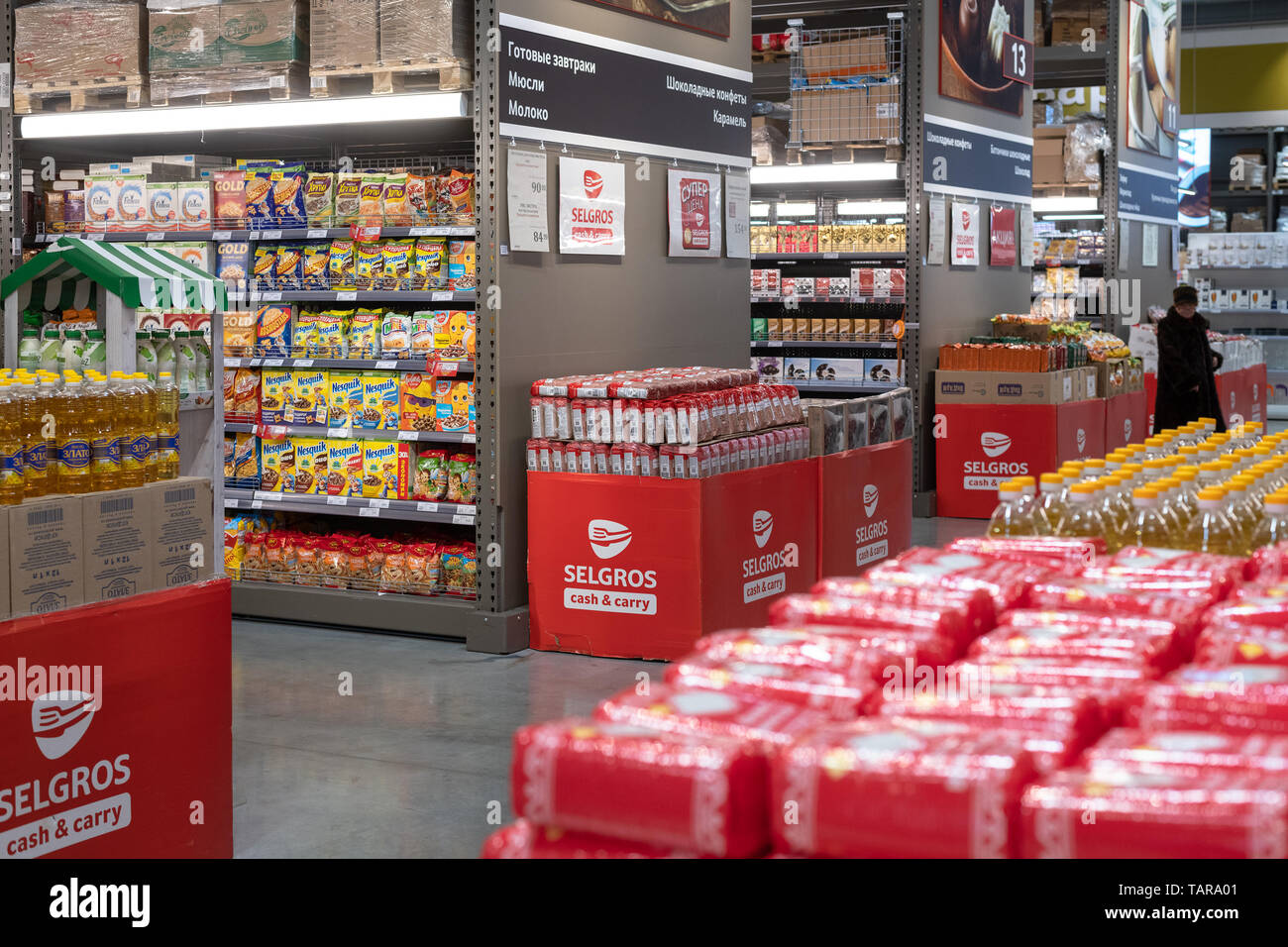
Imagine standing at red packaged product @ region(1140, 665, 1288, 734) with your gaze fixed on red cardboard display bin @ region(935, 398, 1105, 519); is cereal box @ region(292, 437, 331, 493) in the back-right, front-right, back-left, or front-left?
front-left

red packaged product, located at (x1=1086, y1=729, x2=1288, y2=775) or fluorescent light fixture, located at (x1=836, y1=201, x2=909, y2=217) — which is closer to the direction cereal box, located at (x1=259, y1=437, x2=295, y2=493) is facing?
the red packaged product

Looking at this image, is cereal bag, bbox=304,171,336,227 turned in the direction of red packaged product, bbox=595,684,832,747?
yes

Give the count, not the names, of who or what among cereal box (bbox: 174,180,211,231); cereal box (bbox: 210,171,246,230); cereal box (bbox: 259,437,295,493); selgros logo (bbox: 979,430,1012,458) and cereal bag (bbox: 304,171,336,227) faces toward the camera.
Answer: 5

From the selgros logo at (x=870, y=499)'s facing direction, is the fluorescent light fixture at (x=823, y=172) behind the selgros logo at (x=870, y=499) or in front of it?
behind

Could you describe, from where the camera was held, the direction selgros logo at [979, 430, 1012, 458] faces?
facing the viewer

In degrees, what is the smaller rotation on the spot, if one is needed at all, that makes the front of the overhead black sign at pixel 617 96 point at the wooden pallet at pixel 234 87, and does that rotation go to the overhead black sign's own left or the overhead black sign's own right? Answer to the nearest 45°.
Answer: approximately 135° to the overhead black sign's own right

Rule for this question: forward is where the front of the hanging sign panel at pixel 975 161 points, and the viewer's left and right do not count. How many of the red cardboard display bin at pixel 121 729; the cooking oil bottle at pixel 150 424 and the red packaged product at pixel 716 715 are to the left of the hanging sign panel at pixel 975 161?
0

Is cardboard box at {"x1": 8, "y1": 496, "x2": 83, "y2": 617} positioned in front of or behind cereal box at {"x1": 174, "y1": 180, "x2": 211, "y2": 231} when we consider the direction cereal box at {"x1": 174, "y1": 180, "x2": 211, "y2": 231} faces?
in front

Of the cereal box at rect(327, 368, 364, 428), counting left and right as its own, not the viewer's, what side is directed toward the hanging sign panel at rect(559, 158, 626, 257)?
left

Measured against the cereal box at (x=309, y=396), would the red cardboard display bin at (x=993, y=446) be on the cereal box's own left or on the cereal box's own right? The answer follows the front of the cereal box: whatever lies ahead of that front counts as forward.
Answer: on the cereal box's own left

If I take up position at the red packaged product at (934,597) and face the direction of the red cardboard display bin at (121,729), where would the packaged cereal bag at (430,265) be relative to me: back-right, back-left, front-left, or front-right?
front-right

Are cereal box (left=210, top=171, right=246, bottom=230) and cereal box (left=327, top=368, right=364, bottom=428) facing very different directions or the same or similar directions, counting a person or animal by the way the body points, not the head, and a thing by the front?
same or similar directions

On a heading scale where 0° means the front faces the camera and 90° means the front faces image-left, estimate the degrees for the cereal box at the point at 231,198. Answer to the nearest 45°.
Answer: approximately 0°

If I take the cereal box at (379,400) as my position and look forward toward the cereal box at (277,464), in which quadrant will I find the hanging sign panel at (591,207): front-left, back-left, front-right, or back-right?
back-right
